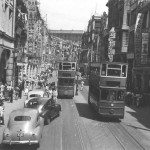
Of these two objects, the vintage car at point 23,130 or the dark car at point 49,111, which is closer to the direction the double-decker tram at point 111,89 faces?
the vintage car

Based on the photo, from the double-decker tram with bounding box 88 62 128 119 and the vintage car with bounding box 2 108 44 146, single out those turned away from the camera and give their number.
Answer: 1

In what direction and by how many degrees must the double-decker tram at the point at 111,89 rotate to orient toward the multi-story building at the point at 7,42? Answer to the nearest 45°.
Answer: approximately 135° to its right

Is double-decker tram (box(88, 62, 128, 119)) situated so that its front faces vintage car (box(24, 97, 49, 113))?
no

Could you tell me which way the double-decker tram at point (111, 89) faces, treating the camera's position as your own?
facing the viewer

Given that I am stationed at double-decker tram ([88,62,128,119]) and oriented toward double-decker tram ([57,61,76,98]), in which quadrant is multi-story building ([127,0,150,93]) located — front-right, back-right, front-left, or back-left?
front-right

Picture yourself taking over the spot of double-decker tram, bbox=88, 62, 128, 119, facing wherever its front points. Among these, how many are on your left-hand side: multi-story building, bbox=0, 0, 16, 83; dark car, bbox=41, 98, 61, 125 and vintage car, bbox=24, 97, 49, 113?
0

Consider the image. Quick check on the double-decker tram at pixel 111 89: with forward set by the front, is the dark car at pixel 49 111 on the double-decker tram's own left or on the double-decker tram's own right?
on the double-decker tram's own right

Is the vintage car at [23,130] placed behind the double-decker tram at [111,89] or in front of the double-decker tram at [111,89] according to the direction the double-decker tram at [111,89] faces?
in front

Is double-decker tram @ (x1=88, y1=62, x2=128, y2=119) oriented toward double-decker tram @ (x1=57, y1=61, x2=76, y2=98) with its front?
no

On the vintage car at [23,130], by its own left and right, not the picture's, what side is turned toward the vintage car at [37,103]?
front

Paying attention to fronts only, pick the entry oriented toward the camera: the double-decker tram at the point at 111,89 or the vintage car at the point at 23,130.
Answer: the double-decker tram

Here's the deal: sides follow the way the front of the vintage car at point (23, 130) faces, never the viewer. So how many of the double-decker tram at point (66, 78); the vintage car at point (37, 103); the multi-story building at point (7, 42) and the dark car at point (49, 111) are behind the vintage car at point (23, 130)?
0

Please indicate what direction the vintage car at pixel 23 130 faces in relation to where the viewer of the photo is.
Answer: facing away from the viewer

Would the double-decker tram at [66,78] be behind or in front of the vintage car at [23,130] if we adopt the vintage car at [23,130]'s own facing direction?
in front
